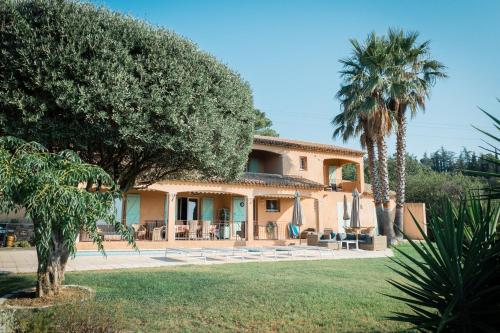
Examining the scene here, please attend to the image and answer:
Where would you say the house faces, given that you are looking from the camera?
facing the viewer

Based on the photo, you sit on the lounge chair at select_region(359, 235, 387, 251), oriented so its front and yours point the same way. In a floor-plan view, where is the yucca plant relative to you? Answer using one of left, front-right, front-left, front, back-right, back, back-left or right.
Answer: left

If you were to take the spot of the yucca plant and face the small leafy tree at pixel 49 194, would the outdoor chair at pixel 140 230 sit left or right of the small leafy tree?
right

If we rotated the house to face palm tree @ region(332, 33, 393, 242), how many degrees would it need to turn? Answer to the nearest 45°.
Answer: approximately 90° to its left

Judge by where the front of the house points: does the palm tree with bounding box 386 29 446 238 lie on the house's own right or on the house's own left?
on the house's own left

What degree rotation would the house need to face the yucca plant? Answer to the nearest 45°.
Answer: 0° — it already faces it

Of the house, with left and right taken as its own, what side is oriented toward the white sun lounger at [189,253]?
front
